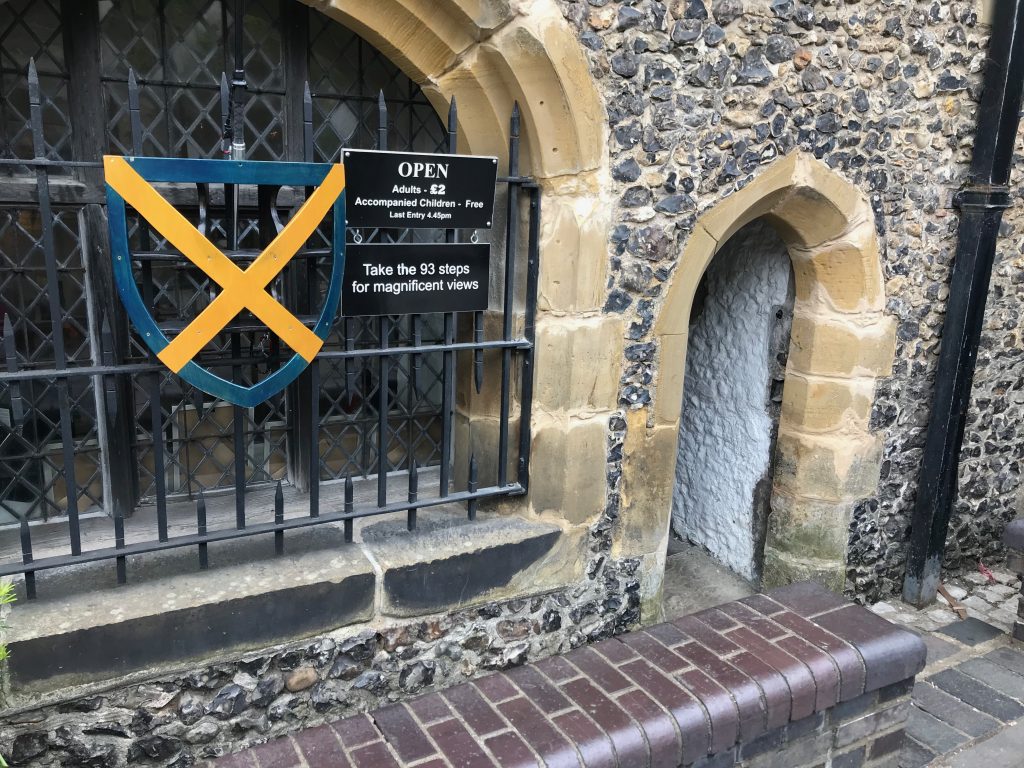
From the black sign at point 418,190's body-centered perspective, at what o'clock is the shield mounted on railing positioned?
The shield mounted on railing is roughly at 2 o'clock from the black sign.

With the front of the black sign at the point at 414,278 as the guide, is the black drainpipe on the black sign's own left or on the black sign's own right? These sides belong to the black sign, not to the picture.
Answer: on the black sign's own left

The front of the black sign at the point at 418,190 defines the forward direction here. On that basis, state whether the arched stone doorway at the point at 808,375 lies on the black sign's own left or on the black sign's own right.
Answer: on the black sign's own left

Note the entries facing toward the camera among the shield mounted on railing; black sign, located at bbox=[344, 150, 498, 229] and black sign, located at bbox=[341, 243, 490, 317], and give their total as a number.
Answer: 3

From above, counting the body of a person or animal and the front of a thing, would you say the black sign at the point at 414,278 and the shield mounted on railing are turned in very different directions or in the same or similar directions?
same or similar directions

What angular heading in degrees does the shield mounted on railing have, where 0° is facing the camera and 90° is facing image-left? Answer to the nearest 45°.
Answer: approximately 0°

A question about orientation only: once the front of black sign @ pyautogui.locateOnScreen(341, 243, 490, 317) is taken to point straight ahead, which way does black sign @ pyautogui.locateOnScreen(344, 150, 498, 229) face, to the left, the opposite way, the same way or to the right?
the same way

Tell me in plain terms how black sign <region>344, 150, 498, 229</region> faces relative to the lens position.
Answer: facing the viewer

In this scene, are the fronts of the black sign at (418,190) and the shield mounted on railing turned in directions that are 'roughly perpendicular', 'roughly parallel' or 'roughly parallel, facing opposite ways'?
roughly parallel

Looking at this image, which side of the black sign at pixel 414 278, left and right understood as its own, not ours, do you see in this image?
front
